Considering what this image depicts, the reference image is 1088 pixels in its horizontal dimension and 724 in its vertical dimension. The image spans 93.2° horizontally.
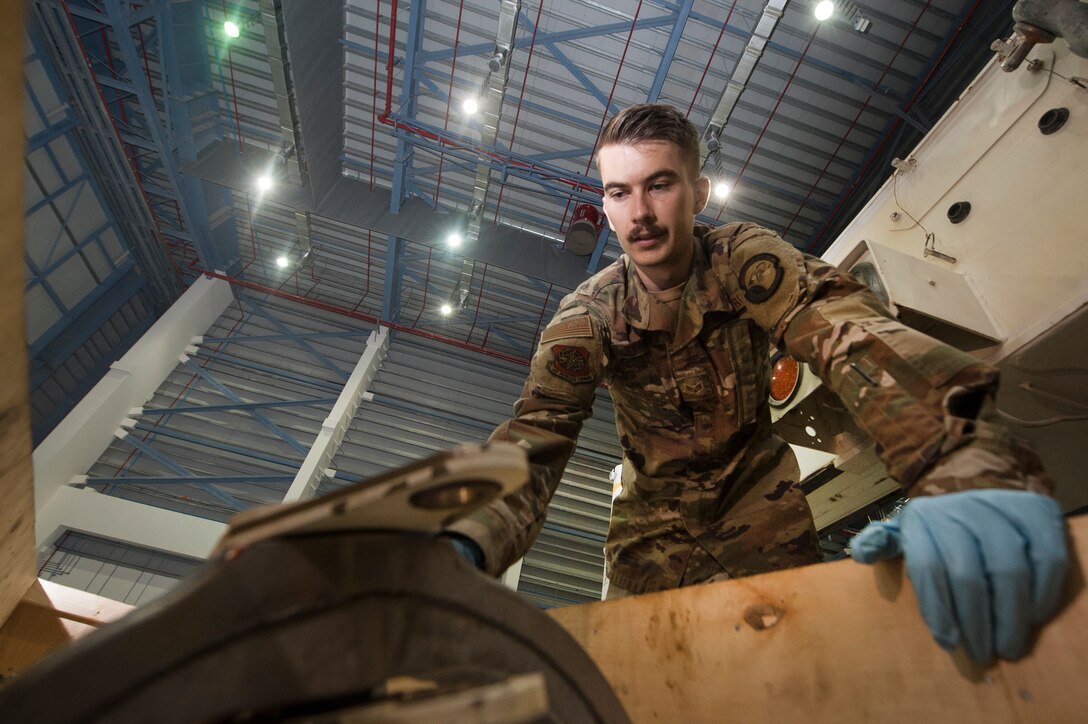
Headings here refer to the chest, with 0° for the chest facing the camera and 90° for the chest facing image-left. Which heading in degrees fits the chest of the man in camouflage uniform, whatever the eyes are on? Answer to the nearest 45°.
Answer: approximately 0°

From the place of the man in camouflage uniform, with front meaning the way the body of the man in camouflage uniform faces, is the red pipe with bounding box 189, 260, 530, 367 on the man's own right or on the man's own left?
on the man's own right

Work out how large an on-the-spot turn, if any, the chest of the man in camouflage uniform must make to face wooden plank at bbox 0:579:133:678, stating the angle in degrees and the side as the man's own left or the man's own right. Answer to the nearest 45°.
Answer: approximately 90° to the man's own right

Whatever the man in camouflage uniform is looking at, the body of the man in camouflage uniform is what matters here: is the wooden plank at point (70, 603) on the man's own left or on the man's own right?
on the man's own right
